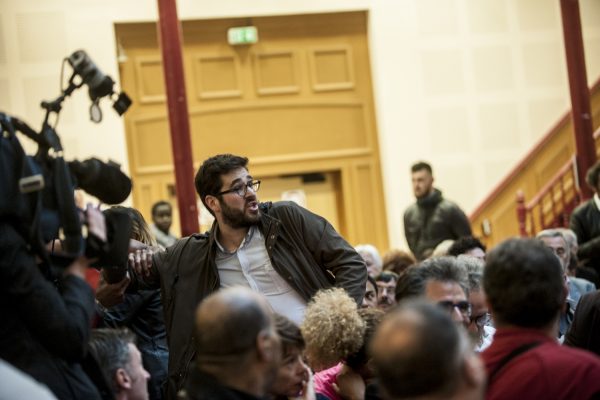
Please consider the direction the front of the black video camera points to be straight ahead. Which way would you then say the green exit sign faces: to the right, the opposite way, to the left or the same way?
to the right

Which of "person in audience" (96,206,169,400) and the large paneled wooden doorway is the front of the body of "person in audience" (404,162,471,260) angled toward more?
the person in audience

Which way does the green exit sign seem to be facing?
toward the camera

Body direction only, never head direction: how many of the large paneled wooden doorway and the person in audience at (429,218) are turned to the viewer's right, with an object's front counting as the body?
0

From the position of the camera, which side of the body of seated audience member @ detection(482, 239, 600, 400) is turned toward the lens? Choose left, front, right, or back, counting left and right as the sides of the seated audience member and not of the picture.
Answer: back

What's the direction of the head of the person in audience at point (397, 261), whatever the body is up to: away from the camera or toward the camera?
away from the camera

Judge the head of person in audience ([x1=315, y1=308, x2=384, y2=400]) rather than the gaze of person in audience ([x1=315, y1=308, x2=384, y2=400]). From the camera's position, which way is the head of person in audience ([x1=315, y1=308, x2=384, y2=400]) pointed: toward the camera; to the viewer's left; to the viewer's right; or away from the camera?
away from the camera

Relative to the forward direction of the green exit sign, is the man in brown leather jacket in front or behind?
in front

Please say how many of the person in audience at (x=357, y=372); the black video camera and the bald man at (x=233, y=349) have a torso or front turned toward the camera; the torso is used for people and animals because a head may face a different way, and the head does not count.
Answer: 0

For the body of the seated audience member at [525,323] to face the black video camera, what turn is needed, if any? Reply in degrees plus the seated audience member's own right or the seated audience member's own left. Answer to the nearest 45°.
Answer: approximately 90° to the seated audience member's own left

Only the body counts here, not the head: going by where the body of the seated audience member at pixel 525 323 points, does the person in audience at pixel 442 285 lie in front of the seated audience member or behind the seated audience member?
in front

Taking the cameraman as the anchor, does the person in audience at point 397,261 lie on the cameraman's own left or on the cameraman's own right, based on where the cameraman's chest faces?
on the cameraman's own left

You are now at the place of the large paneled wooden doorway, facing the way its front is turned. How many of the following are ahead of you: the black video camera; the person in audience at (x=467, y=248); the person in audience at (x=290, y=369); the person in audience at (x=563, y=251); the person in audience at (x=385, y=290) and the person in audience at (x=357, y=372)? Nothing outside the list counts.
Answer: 6
